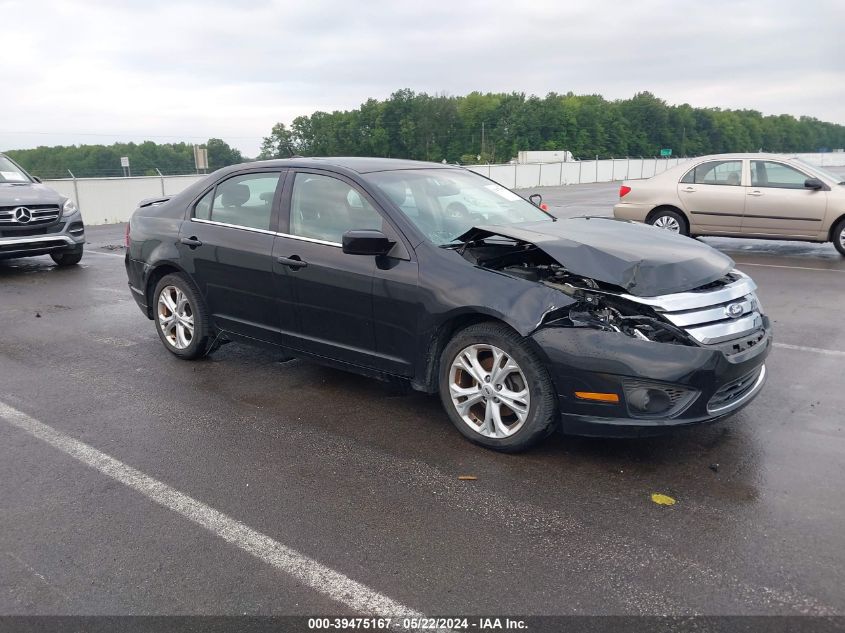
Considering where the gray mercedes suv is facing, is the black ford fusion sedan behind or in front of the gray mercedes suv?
in front

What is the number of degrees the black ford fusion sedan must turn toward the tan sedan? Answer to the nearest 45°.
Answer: approximately 90° to its left

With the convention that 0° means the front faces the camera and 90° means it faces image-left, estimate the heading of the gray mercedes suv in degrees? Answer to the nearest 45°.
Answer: approximately 315°

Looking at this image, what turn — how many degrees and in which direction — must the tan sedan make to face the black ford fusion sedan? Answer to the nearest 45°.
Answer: approximately 90° to its right

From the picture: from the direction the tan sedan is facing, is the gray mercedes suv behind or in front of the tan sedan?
behind

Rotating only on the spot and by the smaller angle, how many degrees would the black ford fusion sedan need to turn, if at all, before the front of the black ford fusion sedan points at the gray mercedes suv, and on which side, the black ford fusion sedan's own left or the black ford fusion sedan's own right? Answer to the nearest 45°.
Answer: approximately 180°

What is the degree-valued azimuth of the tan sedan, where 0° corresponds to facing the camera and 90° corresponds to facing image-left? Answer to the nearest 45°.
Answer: approximately 270°
